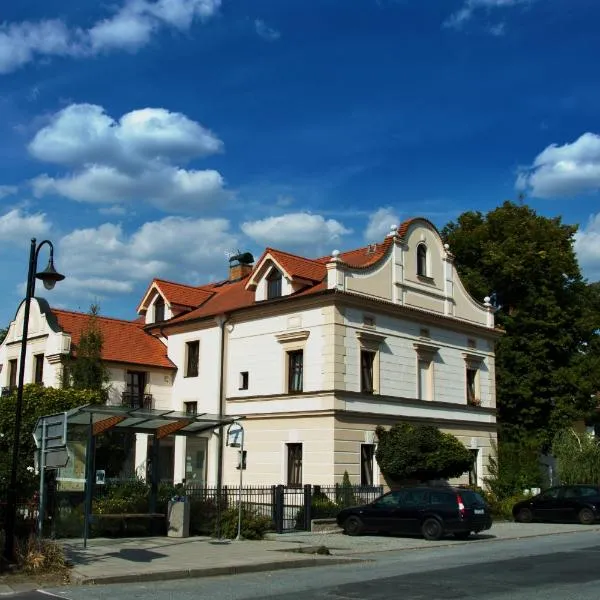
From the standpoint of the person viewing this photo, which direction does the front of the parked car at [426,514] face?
facing away from the viewer and to the left of the viewer

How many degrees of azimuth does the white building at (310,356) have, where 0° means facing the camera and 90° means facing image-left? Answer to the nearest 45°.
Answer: approximately 315°

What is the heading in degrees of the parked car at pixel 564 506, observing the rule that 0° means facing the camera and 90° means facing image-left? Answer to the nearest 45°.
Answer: approximately 90°

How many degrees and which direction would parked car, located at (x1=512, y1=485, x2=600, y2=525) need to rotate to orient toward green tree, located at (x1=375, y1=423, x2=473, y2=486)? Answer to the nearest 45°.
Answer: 0° — it already faces it

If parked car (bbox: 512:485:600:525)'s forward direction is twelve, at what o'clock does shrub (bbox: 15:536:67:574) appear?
The shrub is roughly at 10 o'clock from the parked car.

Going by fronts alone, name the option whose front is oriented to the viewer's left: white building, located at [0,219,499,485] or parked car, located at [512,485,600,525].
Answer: the parked car

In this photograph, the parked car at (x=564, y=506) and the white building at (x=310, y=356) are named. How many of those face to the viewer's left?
1

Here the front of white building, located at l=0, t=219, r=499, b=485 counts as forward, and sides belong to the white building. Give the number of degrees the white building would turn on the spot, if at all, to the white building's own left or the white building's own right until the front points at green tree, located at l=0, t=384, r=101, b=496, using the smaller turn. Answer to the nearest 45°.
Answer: approximately 135° to the white building's own right

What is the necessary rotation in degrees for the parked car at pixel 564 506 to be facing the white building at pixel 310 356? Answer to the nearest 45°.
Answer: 0° — it already faces it

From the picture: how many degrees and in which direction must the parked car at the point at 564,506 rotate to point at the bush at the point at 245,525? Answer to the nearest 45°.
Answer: approximately 45° to its left

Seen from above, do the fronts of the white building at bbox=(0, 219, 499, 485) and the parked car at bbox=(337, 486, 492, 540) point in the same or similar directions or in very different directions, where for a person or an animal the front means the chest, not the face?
very different directions

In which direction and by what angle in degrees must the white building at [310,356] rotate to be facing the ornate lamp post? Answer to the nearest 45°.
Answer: approximately 45° to its right
